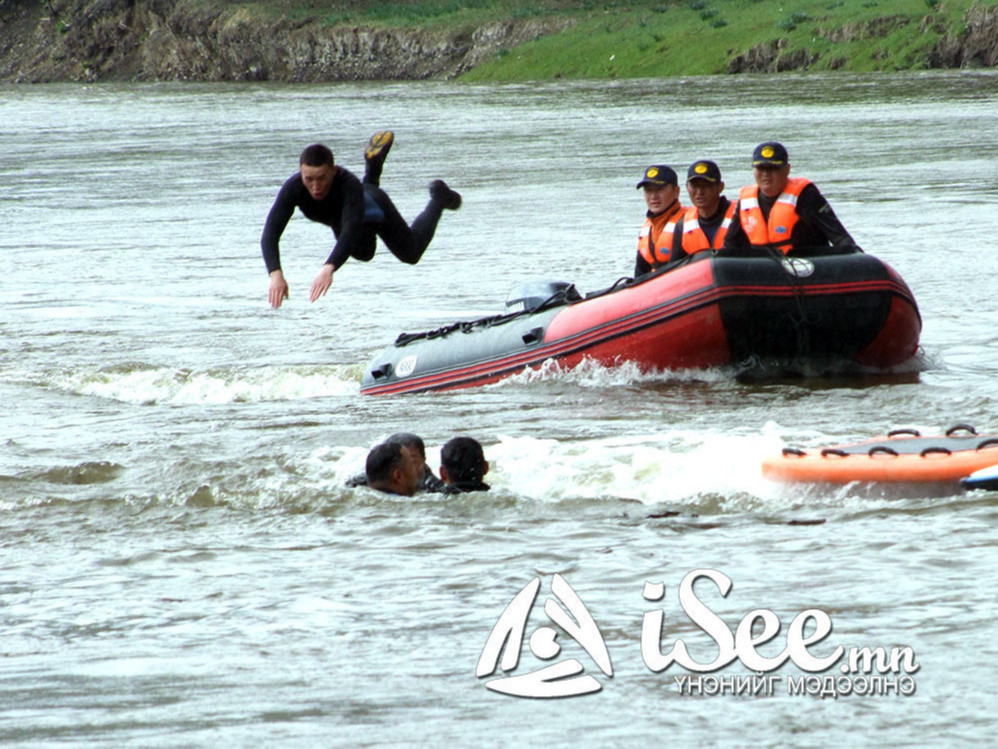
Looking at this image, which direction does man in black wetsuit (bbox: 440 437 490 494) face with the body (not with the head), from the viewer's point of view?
away from the camera

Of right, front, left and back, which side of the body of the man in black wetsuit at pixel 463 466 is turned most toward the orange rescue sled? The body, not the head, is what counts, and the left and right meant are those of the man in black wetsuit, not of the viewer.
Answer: right

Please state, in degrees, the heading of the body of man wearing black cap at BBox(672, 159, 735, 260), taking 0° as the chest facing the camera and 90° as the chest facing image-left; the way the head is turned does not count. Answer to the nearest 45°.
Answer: approximately 0°

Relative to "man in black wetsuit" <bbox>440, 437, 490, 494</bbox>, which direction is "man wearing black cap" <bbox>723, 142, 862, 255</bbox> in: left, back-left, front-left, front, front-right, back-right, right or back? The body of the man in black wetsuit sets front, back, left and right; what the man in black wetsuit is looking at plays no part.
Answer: front-right

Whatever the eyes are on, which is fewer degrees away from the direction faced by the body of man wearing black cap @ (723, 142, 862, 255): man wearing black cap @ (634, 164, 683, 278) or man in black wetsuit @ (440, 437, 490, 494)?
the man in black wetsuit
